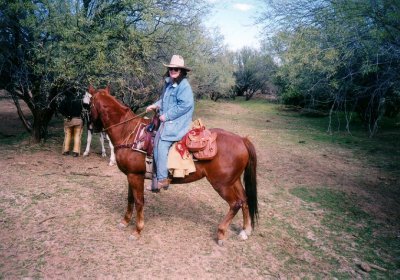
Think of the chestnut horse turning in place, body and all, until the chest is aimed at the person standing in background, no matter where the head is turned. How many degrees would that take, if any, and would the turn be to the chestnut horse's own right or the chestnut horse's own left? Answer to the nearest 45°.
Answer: approximately 45° to the chestnut horse's own right

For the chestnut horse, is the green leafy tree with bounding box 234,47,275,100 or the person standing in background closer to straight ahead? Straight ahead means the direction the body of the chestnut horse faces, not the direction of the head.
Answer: the person standing in background

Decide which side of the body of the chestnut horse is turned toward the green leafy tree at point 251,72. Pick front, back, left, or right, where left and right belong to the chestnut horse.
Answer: right

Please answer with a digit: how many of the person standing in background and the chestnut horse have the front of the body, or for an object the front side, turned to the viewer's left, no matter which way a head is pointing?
1

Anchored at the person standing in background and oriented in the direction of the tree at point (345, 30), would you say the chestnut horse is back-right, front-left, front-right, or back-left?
front-right

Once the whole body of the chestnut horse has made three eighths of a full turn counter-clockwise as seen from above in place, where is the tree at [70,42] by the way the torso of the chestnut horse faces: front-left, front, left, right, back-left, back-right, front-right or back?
back

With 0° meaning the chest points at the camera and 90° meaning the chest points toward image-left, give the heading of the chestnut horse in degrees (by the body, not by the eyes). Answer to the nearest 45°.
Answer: approximately 90°

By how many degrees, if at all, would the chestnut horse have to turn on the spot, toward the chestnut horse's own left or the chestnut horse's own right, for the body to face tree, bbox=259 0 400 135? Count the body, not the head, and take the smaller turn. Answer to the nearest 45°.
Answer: approximately 135° to the chestnut horse's own right
